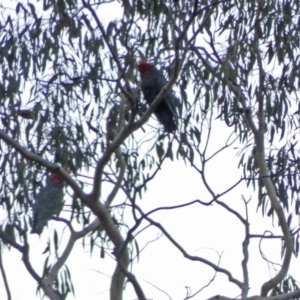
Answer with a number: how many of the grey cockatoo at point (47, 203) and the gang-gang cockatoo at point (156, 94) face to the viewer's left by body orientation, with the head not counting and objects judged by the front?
1

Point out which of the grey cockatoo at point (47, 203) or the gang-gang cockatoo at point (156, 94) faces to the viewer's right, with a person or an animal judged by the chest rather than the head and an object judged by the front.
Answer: the grey cockatoo

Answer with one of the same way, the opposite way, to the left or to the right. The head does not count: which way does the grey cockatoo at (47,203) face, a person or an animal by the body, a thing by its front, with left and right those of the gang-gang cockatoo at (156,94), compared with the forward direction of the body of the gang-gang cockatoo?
the opposite way

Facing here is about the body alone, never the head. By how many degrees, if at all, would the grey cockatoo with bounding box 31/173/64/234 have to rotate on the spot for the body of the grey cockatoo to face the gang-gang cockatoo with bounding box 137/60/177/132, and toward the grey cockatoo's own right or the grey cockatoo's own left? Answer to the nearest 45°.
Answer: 0° — it already faces it

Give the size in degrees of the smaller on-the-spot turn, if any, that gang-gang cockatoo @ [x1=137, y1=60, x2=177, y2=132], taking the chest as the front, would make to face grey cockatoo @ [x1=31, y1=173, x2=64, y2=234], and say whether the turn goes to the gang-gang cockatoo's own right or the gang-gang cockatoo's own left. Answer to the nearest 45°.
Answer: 0° — it already faces it

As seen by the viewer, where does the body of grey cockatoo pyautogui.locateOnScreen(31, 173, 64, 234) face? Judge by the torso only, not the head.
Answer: to the viewer's right

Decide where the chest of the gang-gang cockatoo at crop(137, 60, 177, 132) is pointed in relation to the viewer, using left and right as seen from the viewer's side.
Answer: facing to the left of the viewer
